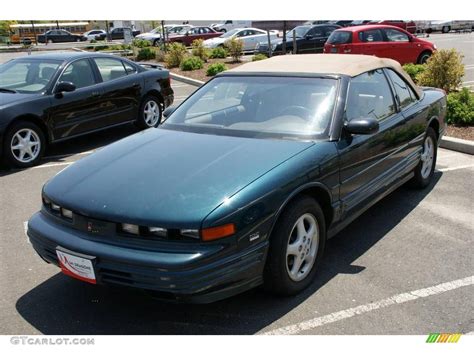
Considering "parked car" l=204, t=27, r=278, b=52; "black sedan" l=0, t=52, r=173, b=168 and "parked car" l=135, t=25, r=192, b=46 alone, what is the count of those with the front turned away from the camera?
0

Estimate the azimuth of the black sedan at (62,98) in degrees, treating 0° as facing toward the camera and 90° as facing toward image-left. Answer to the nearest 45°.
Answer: approximately 45°

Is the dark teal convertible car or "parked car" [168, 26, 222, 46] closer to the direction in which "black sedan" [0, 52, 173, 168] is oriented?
the dark teal convertible car

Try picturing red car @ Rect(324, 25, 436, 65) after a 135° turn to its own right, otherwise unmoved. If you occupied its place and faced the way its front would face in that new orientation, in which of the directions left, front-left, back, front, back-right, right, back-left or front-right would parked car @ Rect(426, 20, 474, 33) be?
back

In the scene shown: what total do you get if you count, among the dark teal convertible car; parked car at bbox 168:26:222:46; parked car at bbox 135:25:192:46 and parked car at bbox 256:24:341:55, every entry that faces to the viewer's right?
0

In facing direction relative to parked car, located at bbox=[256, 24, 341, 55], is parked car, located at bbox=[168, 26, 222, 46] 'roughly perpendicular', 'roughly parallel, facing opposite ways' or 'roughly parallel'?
roughly parallel

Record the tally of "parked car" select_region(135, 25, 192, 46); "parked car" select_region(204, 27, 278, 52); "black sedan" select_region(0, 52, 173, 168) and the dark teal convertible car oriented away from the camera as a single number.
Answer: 0

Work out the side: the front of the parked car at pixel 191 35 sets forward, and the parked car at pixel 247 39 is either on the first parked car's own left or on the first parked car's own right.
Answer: on the first parked car's own left

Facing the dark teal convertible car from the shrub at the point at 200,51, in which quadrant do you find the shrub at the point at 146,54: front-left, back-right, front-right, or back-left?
back-right

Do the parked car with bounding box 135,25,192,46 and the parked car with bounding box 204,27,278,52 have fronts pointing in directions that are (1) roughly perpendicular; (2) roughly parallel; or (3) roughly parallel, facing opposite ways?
roughly parallel

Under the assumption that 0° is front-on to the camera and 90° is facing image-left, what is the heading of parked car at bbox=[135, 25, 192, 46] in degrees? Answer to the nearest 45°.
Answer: approximately 45°
